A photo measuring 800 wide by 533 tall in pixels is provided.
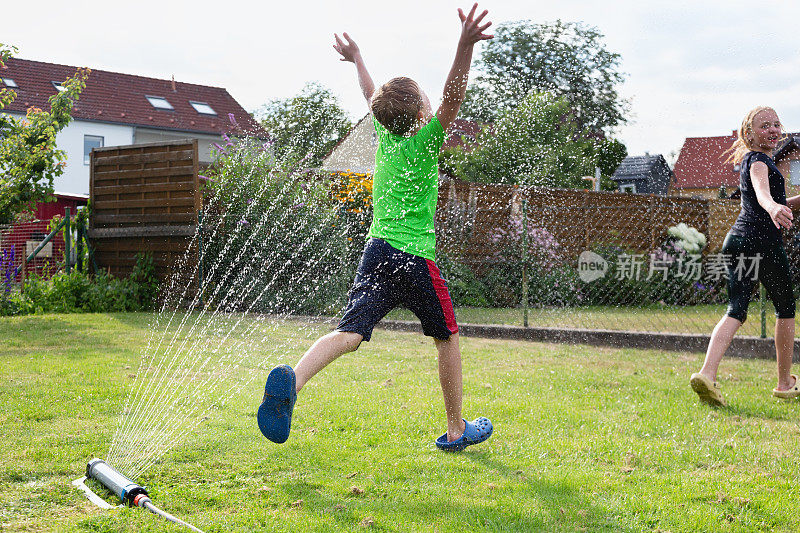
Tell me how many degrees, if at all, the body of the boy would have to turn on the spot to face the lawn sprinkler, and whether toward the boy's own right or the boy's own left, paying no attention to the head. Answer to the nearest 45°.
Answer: approximately 180°

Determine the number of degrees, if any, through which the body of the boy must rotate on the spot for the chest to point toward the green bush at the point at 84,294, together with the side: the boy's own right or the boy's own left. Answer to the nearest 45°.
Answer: approximately 90° to the boy's own left

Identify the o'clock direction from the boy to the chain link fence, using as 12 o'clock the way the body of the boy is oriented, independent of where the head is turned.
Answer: The chain link fence is roughly at 11 o'clock from the boy.

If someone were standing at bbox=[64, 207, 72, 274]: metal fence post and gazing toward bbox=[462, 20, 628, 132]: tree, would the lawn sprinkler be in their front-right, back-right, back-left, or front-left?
back-right

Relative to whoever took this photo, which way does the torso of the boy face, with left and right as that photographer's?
facing away from the viewer and to the right of the viewer

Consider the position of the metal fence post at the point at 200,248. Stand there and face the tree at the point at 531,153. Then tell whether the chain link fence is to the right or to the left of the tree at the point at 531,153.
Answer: right

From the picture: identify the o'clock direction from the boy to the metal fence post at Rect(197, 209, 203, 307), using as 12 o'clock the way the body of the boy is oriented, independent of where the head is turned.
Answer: The metal fence post is roughly at 10 o'clock from the boy.
